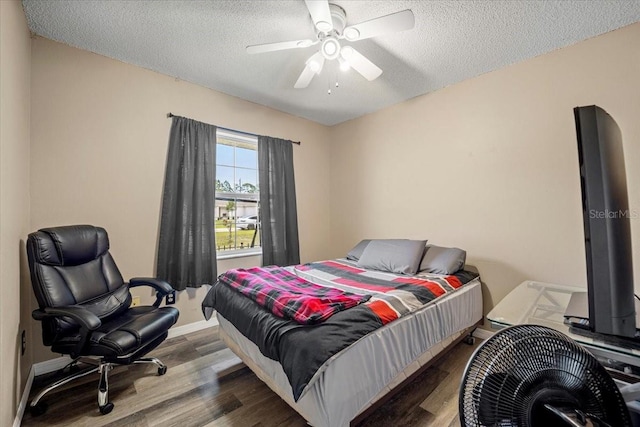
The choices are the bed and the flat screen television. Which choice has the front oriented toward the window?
the flat screen television

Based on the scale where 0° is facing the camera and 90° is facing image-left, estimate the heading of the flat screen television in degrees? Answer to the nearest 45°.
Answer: approximately 90°

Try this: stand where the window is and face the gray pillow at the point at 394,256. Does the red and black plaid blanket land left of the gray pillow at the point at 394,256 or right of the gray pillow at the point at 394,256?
right

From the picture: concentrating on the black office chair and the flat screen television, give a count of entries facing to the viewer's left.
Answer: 1

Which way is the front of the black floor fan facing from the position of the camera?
facing away from the viewer and to the left of the viewer

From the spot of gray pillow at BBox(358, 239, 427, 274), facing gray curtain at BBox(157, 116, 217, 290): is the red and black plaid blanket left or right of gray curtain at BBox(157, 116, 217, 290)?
left

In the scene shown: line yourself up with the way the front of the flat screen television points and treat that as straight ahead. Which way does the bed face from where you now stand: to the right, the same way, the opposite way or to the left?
to the left

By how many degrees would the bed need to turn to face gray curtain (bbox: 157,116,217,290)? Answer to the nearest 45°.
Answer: approximately 90° to its right

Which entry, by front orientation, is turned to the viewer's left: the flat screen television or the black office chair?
the flat screen television

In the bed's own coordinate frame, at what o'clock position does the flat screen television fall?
The flat screen television is roughly at 9 o'clock from the bed.
